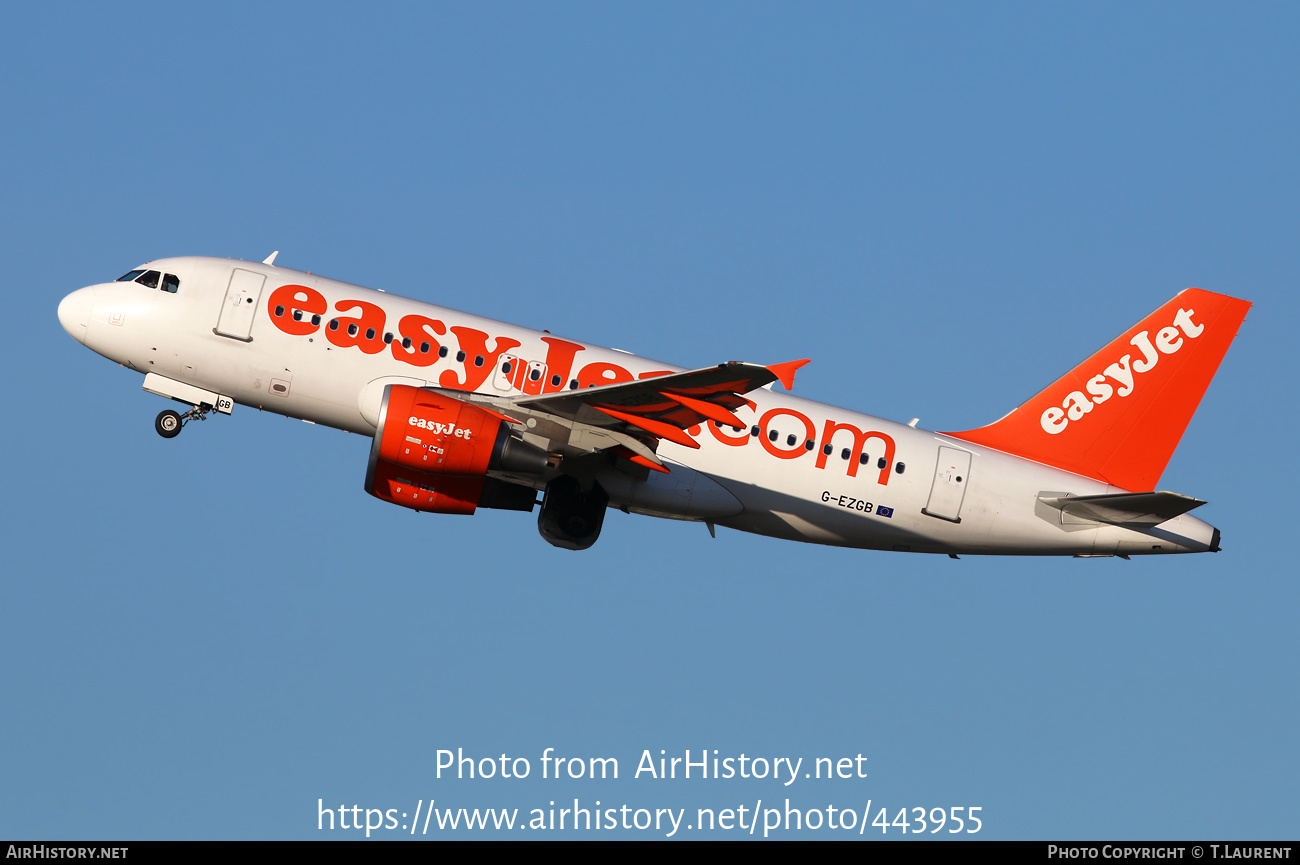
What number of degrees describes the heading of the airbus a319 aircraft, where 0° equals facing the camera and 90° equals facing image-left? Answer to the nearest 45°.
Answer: approximately 90°
